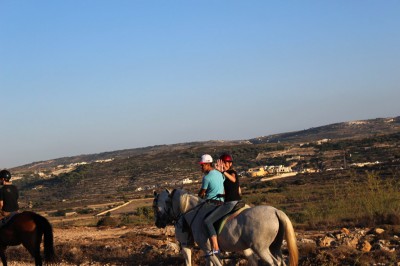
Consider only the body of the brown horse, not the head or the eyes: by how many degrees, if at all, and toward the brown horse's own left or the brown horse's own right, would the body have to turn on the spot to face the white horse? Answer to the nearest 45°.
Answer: approximately 135° to the brown horse's own left

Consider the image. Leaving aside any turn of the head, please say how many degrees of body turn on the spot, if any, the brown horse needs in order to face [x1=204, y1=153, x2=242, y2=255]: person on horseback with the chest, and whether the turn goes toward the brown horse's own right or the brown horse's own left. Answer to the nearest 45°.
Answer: approximately 135° to the brown horse's own left

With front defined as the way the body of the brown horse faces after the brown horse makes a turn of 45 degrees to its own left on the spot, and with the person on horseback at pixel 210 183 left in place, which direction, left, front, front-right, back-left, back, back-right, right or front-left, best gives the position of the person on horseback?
left

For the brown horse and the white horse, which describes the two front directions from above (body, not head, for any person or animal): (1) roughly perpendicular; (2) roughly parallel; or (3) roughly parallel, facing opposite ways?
roughly parallel

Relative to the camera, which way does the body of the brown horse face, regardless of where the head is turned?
to the viewer's left

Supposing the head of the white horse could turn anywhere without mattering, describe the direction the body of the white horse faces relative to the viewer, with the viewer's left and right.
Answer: facing to the left of the viewer

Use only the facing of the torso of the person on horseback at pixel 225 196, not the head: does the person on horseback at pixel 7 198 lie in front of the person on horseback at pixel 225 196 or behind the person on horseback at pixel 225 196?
in front

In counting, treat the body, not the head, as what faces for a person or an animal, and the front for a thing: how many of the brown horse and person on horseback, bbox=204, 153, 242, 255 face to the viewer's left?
2

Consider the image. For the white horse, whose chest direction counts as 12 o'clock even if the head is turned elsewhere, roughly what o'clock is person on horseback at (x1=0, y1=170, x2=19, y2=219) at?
The person on horseback is roughly at 1 o'clock from the white horse.

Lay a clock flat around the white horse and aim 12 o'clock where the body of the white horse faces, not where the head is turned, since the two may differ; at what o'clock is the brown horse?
The brown horse is roughly at 1 o'clock from the white horse.

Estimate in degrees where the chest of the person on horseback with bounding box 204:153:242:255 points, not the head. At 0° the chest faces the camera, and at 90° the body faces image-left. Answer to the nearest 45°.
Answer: approximately 90°
